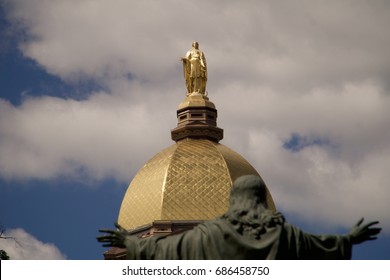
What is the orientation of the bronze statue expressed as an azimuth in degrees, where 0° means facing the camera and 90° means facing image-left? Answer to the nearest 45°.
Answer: approximately 180°
